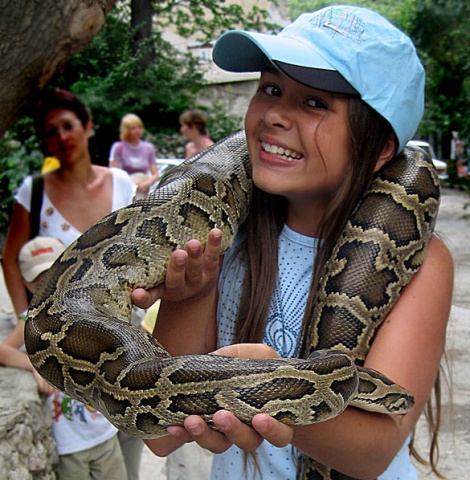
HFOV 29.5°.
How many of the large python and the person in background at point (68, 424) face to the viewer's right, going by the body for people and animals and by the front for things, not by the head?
1

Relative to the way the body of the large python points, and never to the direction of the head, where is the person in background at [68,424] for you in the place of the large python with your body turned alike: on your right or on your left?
on your left

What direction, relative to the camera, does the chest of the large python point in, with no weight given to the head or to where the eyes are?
to the viewer's right

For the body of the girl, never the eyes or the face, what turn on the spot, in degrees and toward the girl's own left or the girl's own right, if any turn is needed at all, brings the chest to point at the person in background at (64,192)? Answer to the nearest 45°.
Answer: approximately 90° to the girl's own right

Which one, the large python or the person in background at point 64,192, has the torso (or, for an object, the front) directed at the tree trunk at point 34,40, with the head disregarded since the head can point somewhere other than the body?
the person in background

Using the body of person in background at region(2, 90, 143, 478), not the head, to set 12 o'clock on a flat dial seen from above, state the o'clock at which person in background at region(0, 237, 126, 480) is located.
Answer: person in background at region(0, 237, 126, 480) is roughly at 12 o'clock from person in background at region(2, 90, 143, 478).

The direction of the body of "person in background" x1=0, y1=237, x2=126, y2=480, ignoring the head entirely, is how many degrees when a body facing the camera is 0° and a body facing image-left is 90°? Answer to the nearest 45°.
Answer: approximately 0°
